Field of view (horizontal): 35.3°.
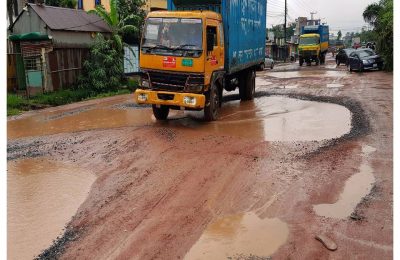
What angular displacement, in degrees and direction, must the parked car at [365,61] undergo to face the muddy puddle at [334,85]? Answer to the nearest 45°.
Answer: approximately 45° to its right

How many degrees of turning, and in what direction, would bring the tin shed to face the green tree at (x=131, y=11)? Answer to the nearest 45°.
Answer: approximately 180°

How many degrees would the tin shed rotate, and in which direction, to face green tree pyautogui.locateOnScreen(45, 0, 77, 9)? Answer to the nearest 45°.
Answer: approximately 135° to its right
